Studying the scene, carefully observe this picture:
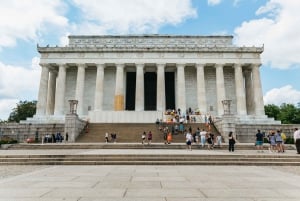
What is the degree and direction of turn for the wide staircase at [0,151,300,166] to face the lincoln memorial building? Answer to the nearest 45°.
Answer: approximately 180°

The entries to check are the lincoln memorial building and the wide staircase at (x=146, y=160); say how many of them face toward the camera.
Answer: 2

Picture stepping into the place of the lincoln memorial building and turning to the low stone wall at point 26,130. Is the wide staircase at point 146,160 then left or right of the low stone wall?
left

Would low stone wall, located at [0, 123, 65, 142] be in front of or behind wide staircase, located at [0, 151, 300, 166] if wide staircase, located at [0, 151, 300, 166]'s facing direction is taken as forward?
behind

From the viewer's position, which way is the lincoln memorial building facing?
facing the viewer

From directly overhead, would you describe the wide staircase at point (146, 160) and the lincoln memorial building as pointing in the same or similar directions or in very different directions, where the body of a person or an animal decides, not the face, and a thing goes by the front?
same or similar directions

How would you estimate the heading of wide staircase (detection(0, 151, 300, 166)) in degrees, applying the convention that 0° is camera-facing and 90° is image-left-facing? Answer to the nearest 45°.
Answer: approximately 0°

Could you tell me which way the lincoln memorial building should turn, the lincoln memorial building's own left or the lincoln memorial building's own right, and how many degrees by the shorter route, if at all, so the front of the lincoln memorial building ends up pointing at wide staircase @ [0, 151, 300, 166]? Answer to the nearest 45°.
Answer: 0° — it already faces it
